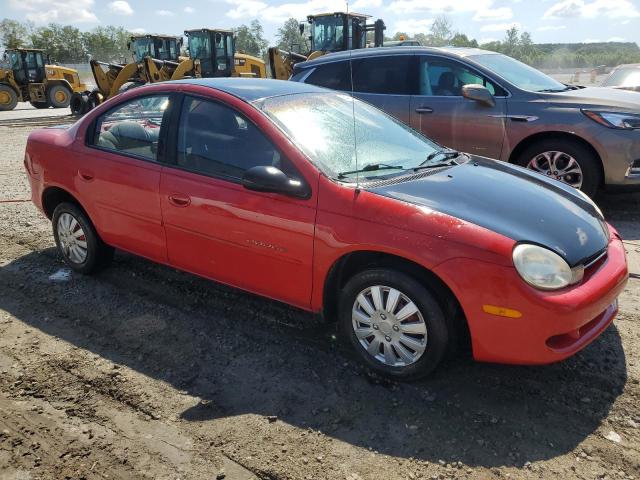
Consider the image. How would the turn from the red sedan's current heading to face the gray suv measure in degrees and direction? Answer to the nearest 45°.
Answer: approximately 90° to its left

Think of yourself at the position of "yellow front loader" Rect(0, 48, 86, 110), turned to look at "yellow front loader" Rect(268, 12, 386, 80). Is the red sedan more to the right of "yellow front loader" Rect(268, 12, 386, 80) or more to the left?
right

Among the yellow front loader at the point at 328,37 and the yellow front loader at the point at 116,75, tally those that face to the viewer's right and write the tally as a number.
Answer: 0

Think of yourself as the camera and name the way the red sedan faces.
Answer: facing the viewer and to the right of the viewer

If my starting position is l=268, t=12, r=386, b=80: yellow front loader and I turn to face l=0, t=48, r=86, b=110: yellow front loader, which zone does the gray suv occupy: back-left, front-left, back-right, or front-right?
back-left

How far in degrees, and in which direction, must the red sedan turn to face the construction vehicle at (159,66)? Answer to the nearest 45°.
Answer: approximately 135° to its left

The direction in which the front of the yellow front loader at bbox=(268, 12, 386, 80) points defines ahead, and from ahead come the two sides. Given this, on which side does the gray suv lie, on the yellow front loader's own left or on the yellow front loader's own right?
on the yellow front loader's own left

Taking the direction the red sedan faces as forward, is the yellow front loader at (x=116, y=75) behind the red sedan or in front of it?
behind

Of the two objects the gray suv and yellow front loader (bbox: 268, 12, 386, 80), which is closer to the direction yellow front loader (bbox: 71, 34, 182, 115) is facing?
the gray suv
